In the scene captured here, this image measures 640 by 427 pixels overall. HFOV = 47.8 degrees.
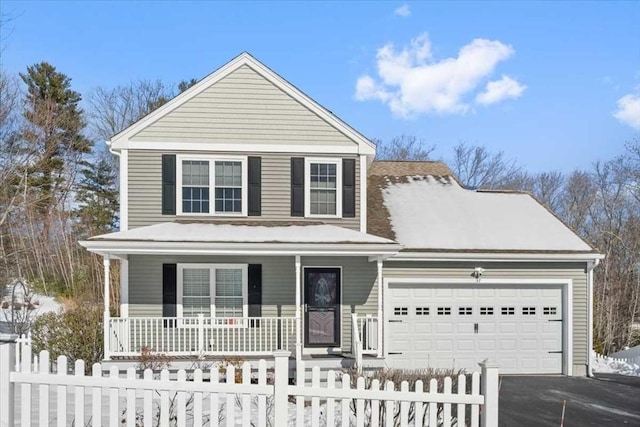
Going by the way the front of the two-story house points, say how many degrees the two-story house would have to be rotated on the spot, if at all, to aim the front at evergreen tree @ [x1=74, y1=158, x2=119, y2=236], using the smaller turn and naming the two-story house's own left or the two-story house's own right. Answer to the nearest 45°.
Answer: approximately 135° to the two-story house's own right

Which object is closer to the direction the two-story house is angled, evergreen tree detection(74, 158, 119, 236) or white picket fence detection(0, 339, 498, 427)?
the white picket fence

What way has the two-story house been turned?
toward the camera

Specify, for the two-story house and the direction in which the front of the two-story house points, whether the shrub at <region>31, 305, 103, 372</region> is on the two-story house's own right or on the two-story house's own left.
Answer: on the two-story house's own right

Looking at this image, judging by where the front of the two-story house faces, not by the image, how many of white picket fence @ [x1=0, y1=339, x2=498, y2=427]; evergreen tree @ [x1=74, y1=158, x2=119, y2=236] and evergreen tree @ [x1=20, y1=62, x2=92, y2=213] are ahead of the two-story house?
1

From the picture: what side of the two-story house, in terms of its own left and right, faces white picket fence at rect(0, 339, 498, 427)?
front

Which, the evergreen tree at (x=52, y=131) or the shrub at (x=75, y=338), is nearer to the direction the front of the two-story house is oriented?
the shrub
